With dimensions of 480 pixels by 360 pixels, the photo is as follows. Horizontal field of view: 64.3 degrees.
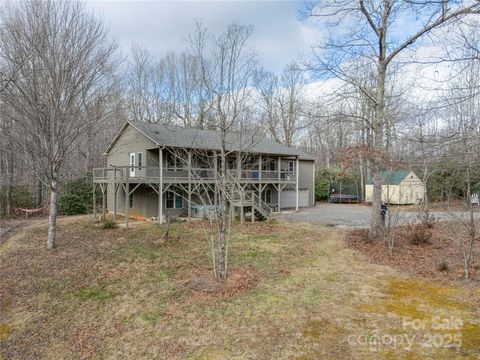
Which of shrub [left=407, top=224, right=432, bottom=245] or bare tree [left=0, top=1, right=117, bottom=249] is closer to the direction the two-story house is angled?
the shrub

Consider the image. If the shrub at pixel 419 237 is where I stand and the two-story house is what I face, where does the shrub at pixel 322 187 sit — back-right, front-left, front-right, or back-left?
front-right

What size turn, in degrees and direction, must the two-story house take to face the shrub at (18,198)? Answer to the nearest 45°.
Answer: approximately 135° to its right

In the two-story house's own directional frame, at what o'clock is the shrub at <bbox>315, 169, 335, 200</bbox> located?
The shrub is roughly at 9 o'clock from the two-story house.

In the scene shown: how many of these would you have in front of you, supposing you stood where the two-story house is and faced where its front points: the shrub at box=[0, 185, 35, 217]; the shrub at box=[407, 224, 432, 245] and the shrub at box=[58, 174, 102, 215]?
1

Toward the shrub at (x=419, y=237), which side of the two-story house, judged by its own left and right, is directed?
front

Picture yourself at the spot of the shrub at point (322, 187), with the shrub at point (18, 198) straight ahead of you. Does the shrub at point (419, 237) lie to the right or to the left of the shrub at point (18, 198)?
left

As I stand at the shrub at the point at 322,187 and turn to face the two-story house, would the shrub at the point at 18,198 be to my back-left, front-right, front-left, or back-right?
front-right

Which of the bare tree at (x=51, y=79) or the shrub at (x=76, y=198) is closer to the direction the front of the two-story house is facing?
the bare tree

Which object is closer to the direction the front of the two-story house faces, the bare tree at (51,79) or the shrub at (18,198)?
the bare tree
